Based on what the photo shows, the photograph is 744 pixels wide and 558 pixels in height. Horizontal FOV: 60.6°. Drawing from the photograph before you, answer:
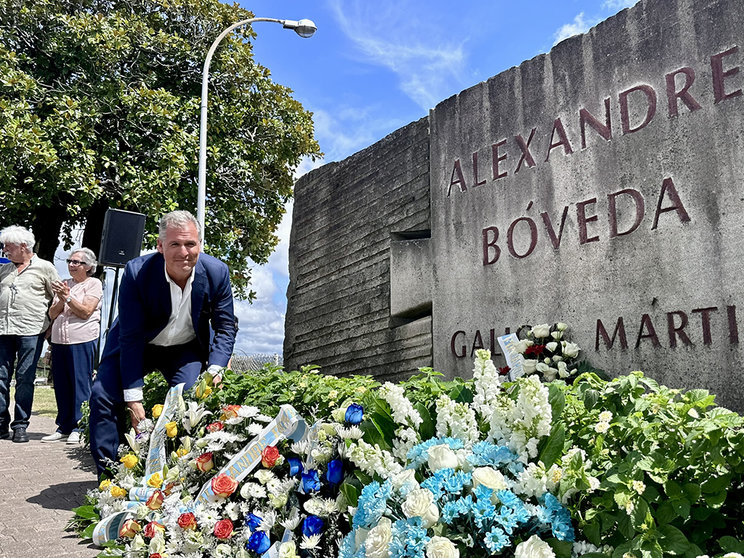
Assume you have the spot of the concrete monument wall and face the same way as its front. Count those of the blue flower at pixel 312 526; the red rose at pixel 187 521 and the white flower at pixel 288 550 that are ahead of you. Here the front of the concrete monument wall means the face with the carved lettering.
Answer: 3

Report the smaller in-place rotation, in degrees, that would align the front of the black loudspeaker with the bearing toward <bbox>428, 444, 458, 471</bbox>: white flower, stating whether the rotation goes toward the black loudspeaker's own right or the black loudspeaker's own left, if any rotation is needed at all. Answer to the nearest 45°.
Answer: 0° — it already faces it

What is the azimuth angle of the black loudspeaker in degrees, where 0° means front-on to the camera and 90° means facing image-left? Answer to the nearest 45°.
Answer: approximately 0°

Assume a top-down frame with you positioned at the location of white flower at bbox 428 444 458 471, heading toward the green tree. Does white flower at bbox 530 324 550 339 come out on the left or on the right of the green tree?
right

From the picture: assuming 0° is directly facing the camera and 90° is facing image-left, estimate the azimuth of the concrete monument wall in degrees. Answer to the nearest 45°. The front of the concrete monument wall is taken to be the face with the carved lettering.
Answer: approximately 45°

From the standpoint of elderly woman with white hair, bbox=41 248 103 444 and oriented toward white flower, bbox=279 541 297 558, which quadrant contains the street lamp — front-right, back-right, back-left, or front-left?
back-left

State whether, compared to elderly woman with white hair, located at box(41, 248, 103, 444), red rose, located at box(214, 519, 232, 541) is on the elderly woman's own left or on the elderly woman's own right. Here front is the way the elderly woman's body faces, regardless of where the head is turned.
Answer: on the elderly woman's own left

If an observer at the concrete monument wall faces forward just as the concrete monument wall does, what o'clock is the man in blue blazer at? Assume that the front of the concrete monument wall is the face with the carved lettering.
The man in blue blazer is roughly at 1 o'clock from the concrete monument wall.

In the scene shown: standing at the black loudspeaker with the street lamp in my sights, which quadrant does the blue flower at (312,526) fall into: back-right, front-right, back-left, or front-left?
back-right

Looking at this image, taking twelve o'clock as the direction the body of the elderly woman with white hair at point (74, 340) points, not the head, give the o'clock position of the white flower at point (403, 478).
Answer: The white flower is roughly at 10 o'clock from the elderly woman with white hair.

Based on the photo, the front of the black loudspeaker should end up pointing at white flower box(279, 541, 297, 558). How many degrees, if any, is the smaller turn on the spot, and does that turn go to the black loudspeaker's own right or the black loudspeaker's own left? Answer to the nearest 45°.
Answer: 0° — it already faces it
